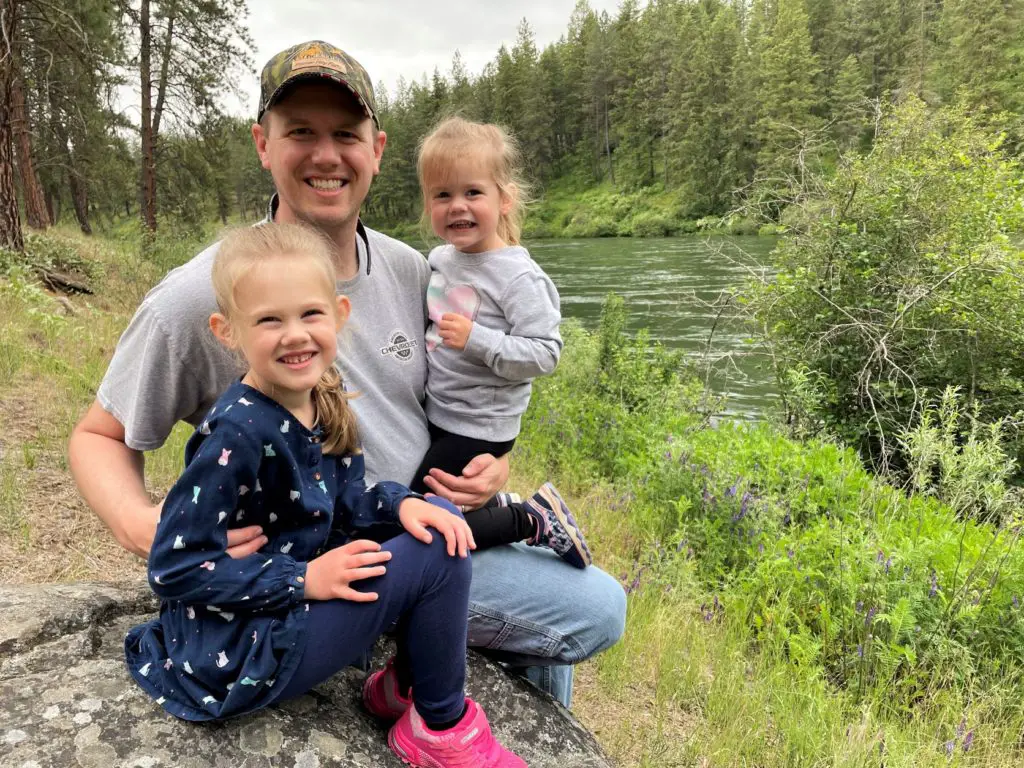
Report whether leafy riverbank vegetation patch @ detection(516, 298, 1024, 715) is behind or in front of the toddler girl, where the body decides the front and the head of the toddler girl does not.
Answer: behind

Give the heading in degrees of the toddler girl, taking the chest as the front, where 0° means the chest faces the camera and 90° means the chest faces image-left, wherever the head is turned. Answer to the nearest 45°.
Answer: approximately 45°

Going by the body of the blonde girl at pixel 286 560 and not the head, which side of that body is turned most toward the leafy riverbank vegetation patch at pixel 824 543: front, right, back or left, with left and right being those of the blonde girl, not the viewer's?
left

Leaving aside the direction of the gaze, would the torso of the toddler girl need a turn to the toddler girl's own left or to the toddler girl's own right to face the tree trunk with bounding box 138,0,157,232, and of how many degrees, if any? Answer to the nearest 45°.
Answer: approximately 90° to the toddler girl's own right

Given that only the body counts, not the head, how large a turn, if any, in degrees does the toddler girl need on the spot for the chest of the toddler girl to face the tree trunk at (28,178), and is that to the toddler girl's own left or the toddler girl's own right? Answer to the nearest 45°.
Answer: approximately 90° to the toddler girl's own right

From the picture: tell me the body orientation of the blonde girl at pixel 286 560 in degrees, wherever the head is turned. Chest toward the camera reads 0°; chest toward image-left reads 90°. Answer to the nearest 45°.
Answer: approximately 315°

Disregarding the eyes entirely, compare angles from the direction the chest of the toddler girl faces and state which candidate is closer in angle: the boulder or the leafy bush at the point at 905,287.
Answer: the boulder

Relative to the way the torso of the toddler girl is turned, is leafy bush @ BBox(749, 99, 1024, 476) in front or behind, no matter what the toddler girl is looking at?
behind
